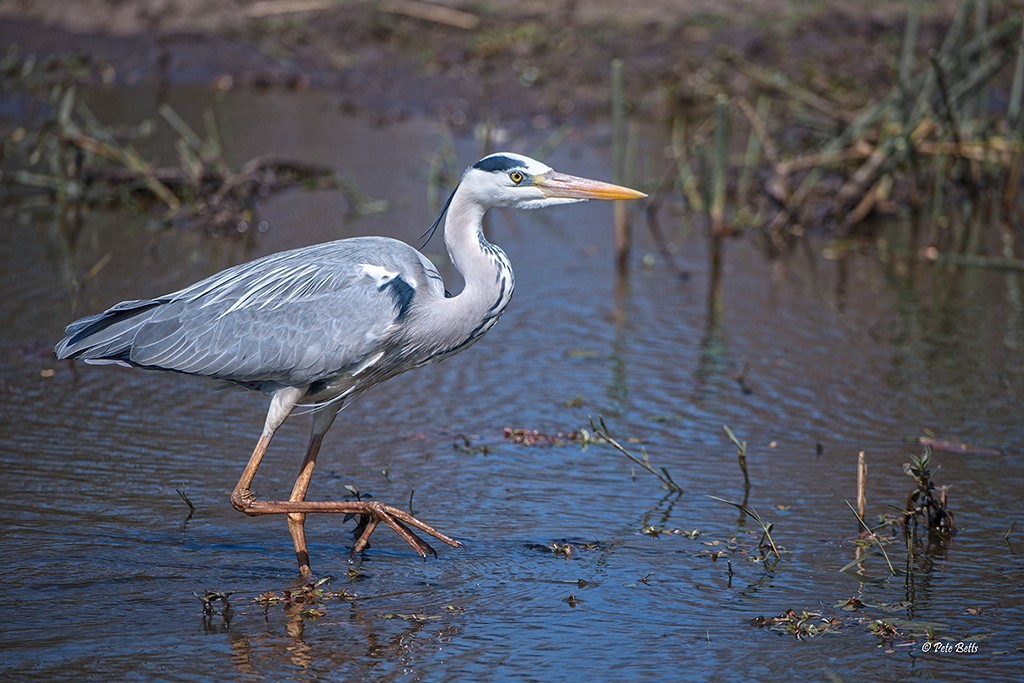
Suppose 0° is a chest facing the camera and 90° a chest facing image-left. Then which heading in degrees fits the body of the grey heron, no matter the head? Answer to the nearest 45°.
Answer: approximately 270°

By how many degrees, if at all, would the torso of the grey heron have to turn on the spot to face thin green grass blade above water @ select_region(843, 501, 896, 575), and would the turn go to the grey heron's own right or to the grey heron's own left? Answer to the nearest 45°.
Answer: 0° — it already faces it
